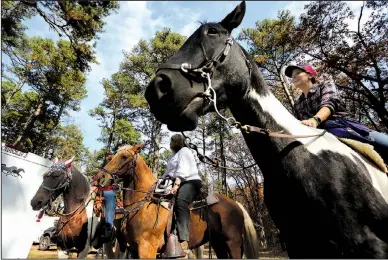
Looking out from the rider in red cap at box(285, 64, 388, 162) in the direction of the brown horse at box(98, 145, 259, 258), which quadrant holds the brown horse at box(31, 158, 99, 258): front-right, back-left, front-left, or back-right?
front-left

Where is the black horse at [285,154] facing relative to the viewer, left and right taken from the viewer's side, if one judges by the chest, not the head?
facing the viewer and to the left of the viewer

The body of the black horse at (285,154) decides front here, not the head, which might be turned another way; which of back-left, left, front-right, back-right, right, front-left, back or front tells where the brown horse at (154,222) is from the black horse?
right

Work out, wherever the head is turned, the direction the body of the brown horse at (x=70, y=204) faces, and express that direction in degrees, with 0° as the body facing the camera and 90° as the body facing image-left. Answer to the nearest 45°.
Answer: approximately 45°

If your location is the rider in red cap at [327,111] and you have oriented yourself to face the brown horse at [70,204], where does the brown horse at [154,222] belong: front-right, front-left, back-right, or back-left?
front-right

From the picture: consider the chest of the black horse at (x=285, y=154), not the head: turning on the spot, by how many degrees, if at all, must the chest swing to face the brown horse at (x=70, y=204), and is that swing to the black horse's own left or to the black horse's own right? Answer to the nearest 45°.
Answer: approximately 90° to the black horse's own right

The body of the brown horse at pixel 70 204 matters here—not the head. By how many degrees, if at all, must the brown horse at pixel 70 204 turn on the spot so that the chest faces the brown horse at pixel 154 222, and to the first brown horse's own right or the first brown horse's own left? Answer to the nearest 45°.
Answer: approximately 135° to the first brown horse's own left

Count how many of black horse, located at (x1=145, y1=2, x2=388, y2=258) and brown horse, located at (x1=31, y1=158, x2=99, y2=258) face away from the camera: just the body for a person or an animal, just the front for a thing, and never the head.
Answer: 0

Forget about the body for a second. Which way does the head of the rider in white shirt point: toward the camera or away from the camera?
away from the camera

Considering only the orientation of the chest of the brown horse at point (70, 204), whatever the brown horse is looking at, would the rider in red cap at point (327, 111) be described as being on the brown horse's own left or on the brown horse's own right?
on the brown horse's own left

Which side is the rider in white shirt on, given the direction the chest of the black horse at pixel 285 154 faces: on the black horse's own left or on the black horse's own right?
on the black horse's own right
